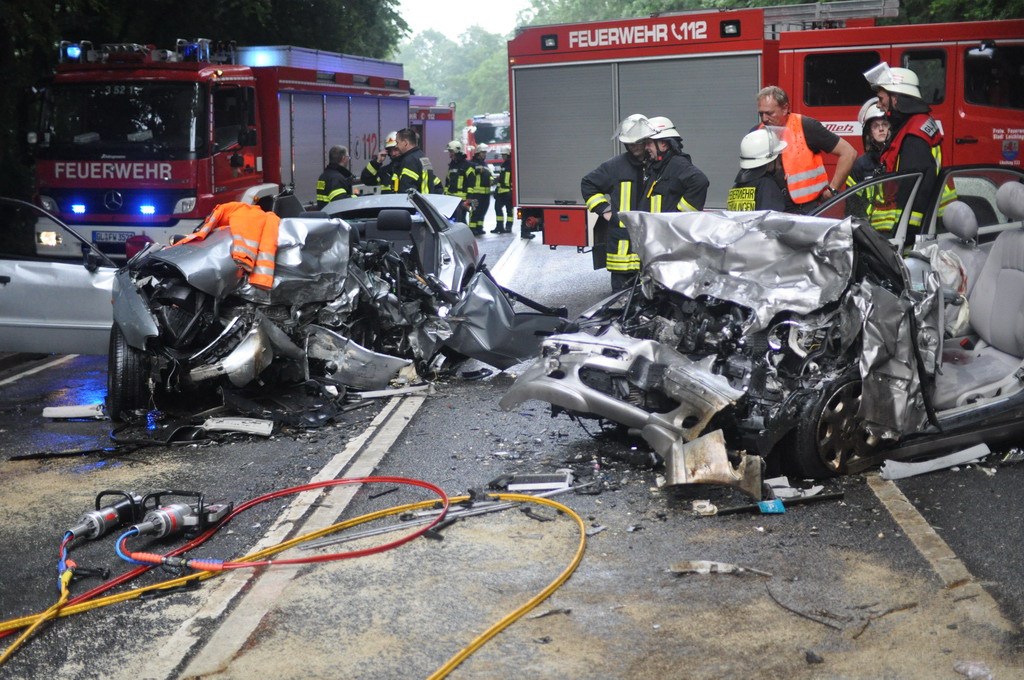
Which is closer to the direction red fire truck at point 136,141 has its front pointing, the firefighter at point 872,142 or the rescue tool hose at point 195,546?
the rescue tool hose

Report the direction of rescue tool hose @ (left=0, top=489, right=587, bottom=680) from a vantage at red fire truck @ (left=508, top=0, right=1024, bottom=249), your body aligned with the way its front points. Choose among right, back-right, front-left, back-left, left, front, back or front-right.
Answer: right

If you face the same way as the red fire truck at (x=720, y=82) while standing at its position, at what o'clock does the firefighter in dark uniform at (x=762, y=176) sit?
The firefighter in dark uniform is roughly at 3 o'clock from the red fire truck.

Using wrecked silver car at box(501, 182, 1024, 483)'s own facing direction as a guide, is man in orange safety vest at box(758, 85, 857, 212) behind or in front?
behind

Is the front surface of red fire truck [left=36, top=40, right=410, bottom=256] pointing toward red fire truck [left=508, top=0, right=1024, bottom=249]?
no

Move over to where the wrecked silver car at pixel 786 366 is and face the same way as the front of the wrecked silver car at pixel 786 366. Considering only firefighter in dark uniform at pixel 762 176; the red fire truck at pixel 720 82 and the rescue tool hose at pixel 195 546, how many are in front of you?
1

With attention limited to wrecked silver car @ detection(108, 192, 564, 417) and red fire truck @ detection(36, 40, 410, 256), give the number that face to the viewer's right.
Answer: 0

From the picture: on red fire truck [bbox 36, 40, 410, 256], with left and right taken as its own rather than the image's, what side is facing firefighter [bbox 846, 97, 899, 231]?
left

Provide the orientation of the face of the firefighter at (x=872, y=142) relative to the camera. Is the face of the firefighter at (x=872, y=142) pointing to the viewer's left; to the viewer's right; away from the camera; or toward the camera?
toward the camera

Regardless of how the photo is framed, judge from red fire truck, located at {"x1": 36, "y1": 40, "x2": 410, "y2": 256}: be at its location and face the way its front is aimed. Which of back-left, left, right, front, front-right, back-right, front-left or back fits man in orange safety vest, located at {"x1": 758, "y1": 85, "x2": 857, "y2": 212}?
left

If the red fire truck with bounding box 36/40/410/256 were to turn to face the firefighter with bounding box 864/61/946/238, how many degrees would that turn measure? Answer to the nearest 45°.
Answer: approximately 90° to its left

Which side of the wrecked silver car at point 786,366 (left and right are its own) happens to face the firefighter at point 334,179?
right
